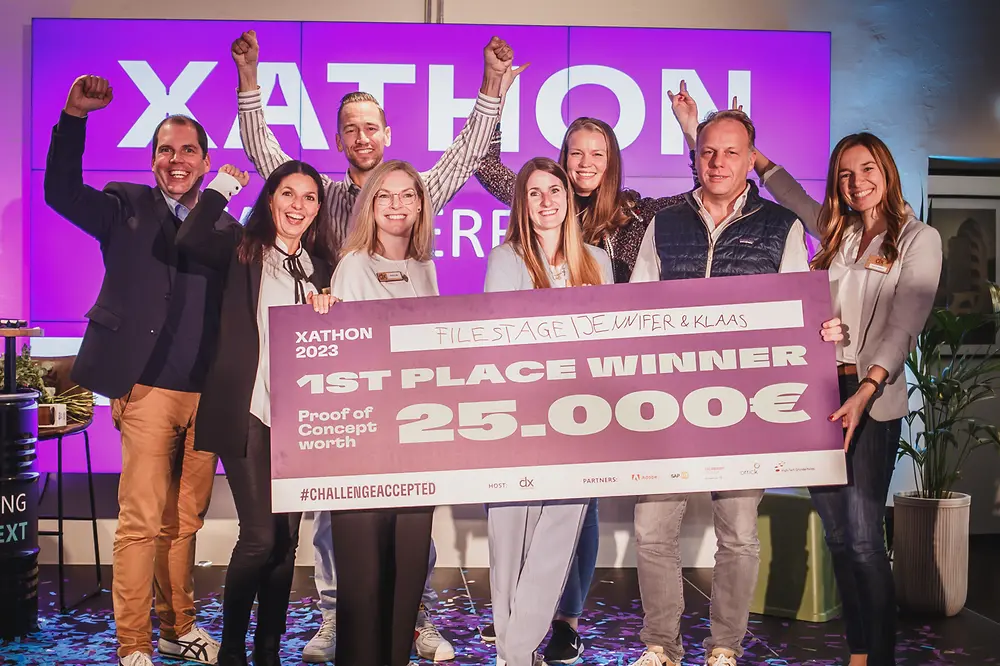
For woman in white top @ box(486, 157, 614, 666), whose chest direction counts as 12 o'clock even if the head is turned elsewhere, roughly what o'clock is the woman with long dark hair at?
The woman with long dark hair is roughly at 3 o'clock from the woman in white top.

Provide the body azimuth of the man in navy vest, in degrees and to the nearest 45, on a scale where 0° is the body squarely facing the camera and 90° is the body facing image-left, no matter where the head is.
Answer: approximately 0°

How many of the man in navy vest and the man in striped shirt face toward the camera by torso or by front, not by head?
2

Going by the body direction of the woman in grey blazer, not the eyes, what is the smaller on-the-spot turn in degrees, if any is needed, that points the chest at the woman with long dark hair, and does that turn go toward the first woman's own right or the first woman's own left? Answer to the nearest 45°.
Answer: approximately 45° to the first woman's own right

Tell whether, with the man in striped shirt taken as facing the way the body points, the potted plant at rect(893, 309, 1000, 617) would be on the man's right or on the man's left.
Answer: on the man's left

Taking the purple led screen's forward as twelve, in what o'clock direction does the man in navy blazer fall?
The man in navy blazer is roughly at 1 o'clock from the purple led screen.
